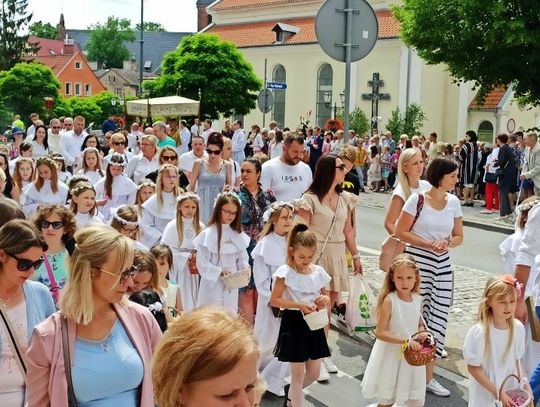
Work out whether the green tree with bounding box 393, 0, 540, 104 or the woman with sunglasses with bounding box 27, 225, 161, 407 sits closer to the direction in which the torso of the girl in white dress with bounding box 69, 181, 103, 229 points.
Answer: the woman with sunglasses

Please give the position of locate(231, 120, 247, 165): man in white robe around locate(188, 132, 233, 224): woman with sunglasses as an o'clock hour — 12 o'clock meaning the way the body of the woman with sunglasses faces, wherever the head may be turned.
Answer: The man in white robe is roughly at 6 o'clock from the woman with sunglasses.

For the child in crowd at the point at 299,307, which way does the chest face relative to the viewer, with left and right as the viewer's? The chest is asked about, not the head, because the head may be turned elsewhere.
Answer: facing the viewer and to the right of the viewer

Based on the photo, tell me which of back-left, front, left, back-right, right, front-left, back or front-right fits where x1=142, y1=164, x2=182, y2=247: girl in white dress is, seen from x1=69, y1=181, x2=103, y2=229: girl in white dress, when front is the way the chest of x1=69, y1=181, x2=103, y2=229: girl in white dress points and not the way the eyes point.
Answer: left

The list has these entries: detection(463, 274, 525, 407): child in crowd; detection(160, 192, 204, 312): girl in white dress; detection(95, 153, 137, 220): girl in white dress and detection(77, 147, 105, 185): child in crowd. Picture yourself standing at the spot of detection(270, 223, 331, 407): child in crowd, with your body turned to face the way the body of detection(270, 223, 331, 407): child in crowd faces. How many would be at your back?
3

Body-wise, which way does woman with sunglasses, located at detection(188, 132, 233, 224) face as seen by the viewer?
toward the camera

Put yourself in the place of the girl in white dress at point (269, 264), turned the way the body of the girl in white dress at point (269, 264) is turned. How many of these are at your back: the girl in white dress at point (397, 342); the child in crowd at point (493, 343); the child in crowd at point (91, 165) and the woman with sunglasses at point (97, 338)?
1

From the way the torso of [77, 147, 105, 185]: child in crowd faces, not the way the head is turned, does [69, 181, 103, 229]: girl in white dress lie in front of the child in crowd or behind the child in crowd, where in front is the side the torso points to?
in front

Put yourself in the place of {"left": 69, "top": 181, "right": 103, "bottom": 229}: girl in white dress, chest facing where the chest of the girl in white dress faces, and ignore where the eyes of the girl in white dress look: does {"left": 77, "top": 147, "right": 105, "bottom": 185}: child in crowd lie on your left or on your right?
on your left

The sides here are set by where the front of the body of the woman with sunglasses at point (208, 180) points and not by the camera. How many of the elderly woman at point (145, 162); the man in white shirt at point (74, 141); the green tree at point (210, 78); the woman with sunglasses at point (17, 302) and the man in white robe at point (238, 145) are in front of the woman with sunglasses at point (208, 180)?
1

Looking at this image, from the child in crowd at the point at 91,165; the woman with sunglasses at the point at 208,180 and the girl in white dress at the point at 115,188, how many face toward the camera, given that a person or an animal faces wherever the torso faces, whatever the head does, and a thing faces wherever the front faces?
3

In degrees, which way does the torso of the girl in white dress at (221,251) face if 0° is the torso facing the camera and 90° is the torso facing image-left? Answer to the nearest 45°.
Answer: approximately 315°

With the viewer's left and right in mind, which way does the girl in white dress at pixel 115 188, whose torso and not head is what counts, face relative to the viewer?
facing the viewer
